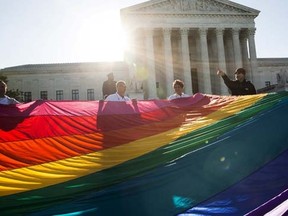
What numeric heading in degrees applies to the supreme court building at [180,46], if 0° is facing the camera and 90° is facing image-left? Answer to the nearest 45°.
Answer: approximately 0°

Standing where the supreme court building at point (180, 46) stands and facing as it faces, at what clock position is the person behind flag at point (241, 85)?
The person behind flag is roughly at 12 o'clock from the supreme court building.
